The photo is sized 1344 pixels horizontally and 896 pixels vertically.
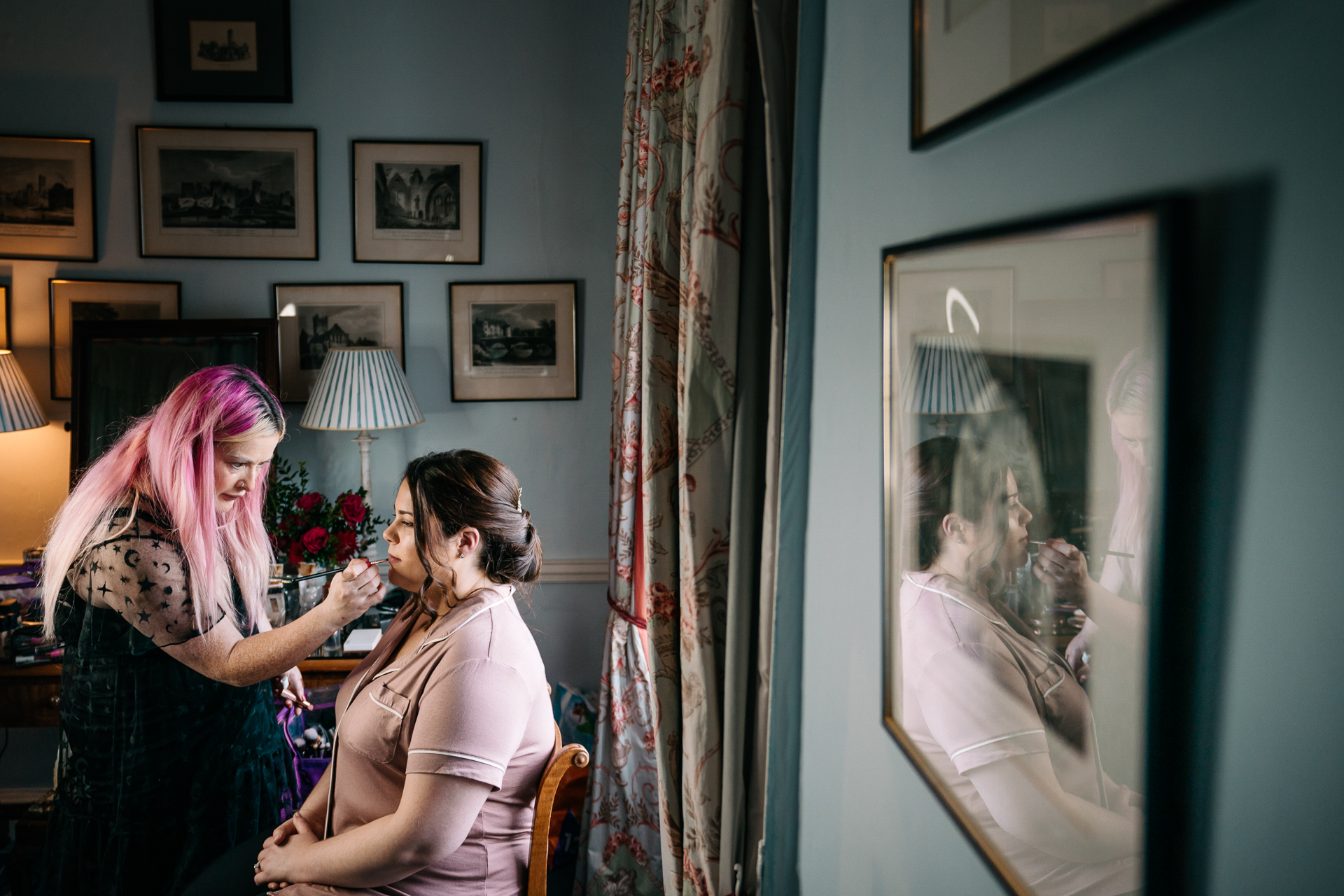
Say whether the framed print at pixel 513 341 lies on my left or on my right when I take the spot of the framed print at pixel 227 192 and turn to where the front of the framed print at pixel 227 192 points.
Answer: on my left

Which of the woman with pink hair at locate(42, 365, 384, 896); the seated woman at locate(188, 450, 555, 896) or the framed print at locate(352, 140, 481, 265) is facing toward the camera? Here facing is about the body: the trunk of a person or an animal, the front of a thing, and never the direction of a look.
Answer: the framed print

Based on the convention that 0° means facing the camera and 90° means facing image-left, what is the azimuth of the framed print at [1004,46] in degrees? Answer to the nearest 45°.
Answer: approximately 45°

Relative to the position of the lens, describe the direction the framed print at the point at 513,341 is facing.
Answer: facing the viewer

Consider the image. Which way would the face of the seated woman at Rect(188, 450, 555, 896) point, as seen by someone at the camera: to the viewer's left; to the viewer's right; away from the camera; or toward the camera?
to the viewer's left

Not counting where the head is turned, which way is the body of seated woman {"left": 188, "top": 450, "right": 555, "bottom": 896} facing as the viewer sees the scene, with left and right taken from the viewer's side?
facing to the left of the viewer

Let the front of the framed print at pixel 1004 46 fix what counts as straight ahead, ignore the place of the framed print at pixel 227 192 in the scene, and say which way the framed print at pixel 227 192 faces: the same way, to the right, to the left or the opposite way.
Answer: to the left

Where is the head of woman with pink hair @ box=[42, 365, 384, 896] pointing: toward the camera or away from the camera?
toward the camera

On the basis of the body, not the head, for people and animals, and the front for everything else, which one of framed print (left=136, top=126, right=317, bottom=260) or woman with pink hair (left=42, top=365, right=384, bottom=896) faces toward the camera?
the framed print

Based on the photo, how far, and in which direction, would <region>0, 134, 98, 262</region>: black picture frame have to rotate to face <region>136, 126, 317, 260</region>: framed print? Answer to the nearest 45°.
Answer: approximately 45° to its left

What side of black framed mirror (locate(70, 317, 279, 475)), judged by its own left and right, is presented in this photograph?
front

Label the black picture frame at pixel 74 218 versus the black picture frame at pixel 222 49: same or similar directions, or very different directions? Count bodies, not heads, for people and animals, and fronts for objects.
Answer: same or similar directions

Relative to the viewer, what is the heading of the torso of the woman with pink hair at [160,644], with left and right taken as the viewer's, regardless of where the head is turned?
facing to the right of the viewer

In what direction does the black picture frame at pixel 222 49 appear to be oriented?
toward the camera

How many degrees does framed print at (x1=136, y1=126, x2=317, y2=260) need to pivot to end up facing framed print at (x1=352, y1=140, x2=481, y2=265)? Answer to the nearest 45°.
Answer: approximately 45° to its left

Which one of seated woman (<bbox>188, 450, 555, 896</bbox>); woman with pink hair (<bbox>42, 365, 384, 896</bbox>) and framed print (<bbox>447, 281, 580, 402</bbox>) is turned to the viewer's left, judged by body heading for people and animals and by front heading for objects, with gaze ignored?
the seated woman
